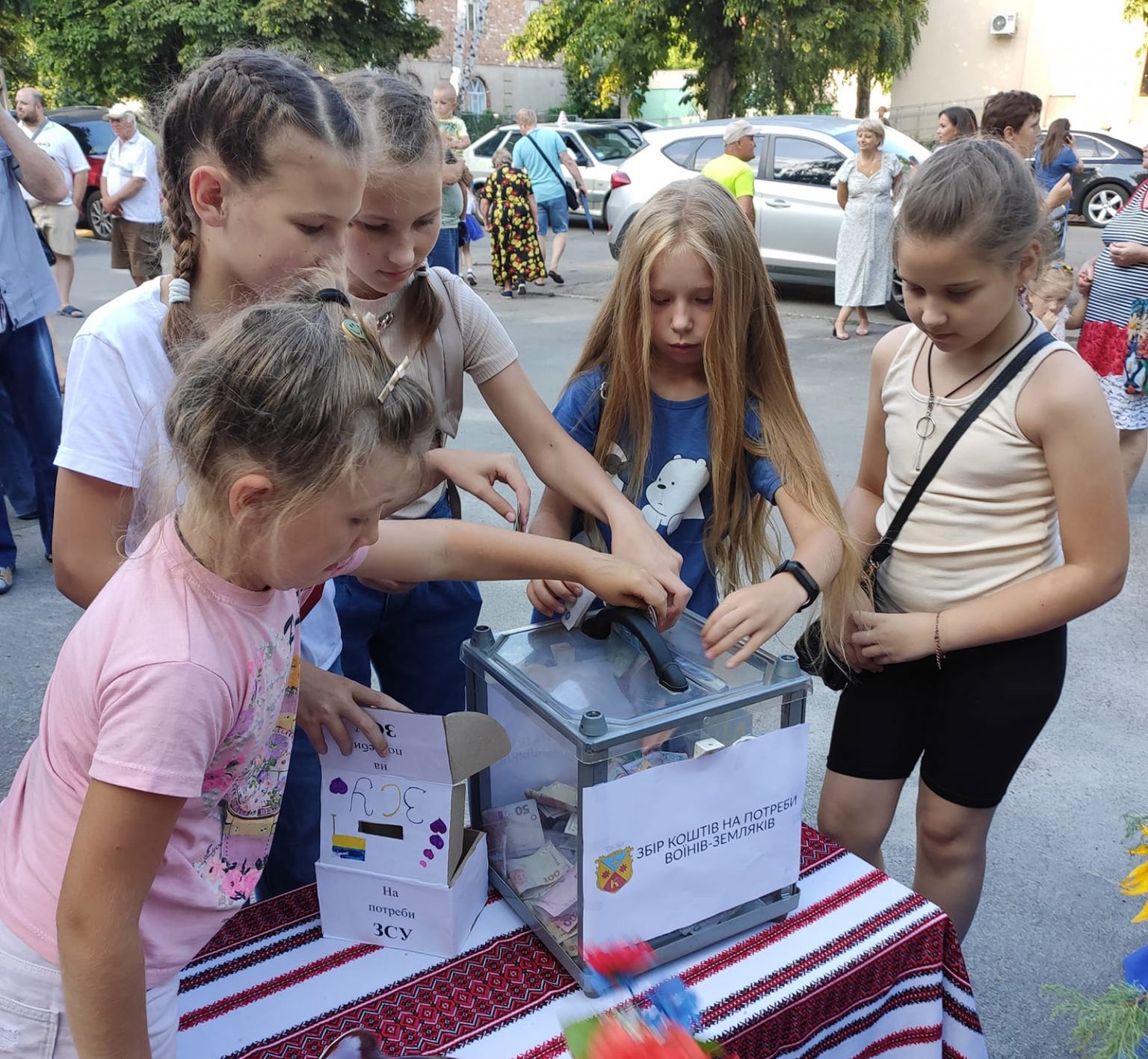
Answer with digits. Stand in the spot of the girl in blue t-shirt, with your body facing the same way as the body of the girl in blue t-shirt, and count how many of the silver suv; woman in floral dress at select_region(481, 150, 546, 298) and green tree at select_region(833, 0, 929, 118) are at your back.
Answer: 3

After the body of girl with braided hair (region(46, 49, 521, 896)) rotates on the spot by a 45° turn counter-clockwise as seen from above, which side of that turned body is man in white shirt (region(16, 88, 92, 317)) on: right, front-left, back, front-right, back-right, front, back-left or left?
left

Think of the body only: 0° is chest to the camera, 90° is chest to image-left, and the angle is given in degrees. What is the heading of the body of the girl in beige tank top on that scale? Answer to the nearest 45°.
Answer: approximately 45°

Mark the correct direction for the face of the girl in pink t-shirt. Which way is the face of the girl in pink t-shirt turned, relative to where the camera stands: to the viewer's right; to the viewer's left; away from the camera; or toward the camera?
to the viewer's right

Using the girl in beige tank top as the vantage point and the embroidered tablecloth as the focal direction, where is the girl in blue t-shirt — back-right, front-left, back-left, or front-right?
front-right

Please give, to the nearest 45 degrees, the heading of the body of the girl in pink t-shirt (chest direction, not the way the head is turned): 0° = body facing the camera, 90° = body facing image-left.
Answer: approximately 270°

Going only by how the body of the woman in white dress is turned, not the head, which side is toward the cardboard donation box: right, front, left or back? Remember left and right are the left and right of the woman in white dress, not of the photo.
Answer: front

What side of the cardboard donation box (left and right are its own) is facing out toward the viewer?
front

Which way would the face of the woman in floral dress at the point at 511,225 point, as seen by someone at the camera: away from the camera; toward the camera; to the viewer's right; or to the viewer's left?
away from the camera

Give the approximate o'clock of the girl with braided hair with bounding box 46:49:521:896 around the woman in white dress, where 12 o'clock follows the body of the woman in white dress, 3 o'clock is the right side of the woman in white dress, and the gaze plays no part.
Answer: The girl with braided hair is roughly at 12 o'clock from the woman in white dress.

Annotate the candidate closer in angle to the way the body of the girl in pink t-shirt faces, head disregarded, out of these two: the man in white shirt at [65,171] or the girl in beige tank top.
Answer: the girl in beige tank top
